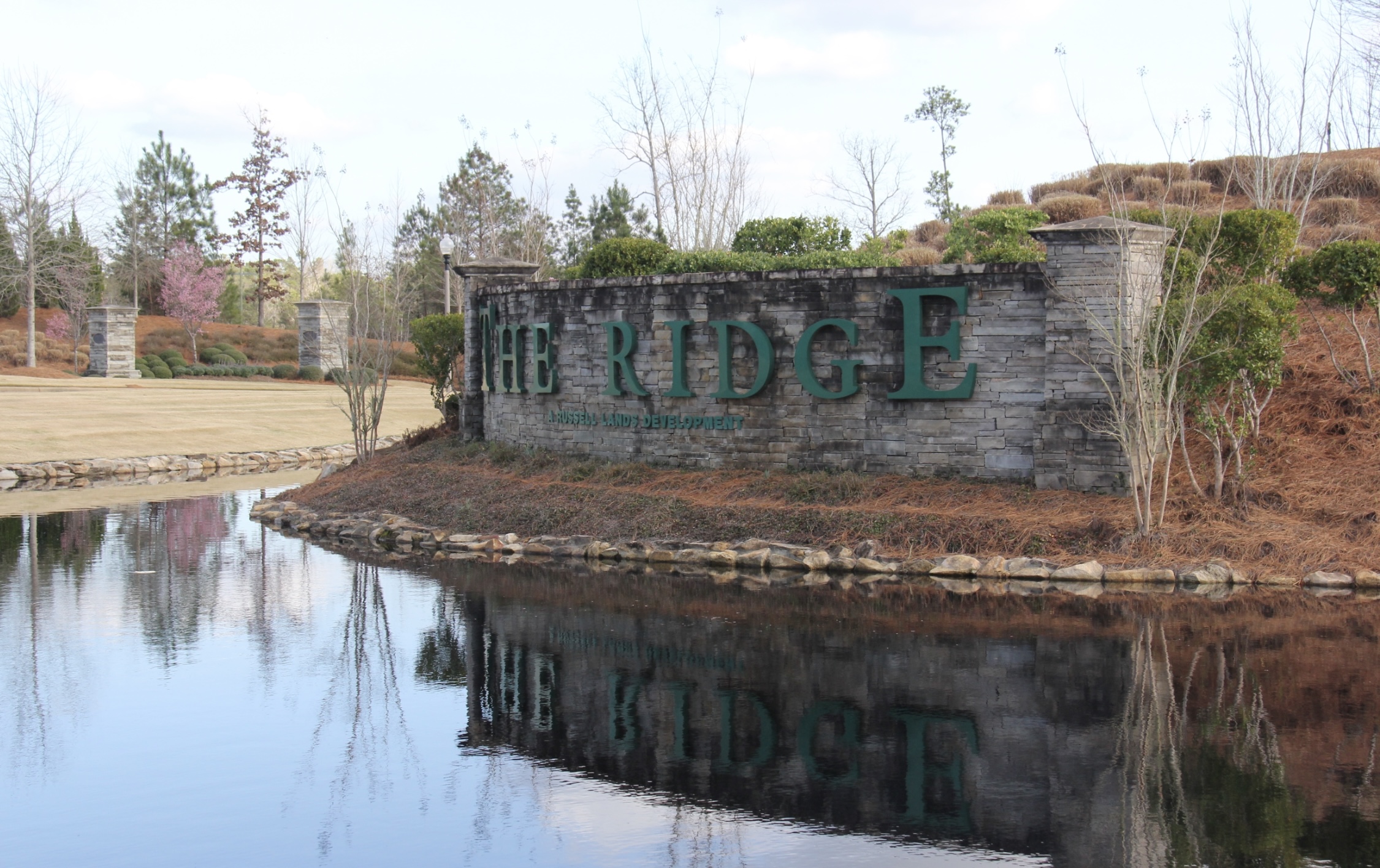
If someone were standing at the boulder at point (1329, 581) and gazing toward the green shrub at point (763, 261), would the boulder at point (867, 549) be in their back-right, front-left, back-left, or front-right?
front-left

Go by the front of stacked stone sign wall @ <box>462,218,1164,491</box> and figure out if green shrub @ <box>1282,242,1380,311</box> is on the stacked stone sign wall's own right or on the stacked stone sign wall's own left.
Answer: on the stacked stone sign wall's own left

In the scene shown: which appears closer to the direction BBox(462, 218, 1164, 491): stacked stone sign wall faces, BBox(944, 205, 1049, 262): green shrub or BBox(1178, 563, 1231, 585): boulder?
the boulder

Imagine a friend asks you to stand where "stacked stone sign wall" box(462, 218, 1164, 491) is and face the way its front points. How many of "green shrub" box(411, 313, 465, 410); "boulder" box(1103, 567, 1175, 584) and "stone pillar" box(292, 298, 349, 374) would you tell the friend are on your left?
1

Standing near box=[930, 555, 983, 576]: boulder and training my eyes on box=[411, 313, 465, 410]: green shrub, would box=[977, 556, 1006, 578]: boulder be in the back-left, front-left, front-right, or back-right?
back-right

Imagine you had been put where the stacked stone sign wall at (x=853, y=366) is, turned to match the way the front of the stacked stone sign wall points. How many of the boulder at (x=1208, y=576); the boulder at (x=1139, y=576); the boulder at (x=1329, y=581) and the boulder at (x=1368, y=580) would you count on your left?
4

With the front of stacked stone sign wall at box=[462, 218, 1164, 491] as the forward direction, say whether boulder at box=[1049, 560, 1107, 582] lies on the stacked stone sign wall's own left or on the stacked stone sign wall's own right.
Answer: on the stacked stone sign wall's own left

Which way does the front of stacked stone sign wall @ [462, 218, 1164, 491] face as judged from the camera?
facing the viewer and to the left of the viewer

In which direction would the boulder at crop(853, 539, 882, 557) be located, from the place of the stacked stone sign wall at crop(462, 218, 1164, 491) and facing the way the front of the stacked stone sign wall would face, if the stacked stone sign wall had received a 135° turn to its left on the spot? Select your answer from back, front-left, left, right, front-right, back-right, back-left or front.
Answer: right

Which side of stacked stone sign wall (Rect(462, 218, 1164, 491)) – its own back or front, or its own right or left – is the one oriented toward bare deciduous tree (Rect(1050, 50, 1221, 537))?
left

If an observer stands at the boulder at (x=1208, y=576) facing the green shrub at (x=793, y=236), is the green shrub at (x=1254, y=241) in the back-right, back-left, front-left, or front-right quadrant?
front-right

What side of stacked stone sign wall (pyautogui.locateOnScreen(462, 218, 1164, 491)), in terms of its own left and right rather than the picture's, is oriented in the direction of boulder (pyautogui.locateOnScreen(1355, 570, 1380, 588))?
left

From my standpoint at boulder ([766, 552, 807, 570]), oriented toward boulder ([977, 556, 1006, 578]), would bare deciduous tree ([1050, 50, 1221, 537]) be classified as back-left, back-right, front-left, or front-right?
front-left

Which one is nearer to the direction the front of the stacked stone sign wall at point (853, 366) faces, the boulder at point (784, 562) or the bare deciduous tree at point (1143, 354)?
the boulder

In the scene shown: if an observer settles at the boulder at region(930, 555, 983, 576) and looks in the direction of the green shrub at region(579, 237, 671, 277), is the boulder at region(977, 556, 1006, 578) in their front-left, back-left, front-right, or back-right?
back-right
